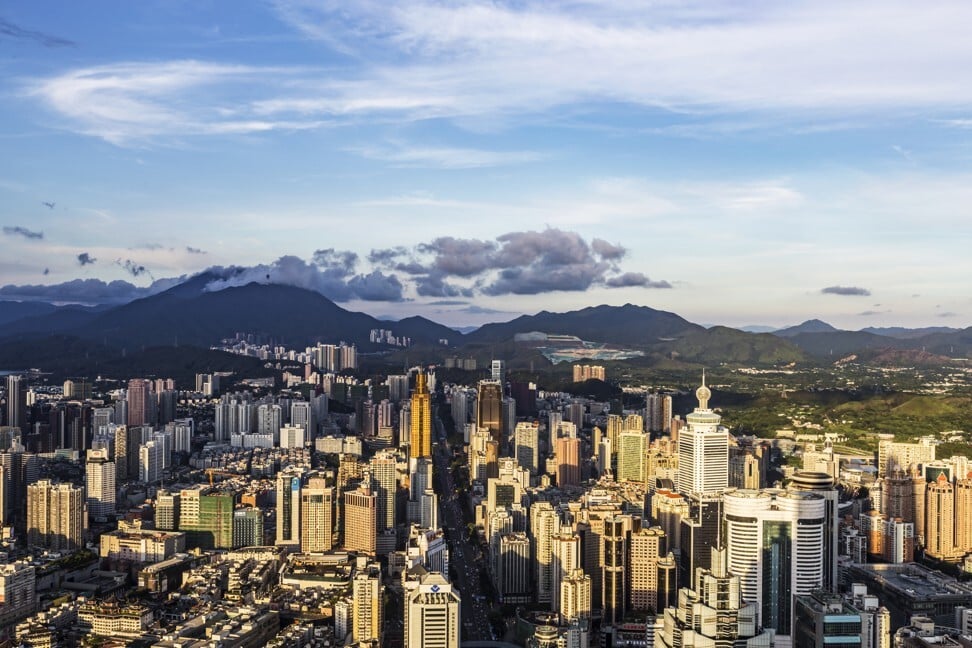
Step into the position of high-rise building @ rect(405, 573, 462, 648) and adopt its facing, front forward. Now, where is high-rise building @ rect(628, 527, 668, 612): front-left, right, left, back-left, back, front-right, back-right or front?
back-left

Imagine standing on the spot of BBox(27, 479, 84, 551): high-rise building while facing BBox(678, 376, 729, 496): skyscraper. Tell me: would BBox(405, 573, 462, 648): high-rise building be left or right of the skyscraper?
right

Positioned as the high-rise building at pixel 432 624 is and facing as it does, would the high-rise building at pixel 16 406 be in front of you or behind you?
behind

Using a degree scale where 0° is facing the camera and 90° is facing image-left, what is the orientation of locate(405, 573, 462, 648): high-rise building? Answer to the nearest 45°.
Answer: approximately 0°

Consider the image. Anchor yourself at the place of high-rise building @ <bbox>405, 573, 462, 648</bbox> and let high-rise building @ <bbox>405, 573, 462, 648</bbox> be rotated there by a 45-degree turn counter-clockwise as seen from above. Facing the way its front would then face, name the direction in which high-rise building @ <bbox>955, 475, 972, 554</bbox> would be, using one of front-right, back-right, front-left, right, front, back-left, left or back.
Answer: left

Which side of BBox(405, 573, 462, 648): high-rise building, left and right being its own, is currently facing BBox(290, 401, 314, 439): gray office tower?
back

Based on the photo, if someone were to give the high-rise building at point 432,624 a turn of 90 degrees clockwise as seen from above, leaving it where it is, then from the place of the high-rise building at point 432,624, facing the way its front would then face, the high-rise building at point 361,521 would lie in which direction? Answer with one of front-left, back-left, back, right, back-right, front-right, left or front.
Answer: right

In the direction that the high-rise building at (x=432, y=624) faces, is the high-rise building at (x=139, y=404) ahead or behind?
behind

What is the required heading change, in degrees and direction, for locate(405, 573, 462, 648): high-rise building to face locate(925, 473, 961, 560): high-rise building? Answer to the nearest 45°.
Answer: approximately 135° to its left

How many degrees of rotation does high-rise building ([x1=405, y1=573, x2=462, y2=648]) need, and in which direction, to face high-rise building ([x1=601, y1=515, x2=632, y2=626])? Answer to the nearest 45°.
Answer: approximately 135° to its left

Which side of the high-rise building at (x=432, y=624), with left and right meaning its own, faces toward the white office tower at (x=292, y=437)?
back

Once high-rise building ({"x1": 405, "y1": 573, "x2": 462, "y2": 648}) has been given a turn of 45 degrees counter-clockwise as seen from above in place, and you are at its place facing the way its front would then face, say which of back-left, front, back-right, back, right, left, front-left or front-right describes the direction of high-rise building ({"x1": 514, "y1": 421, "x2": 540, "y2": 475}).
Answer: back-left
